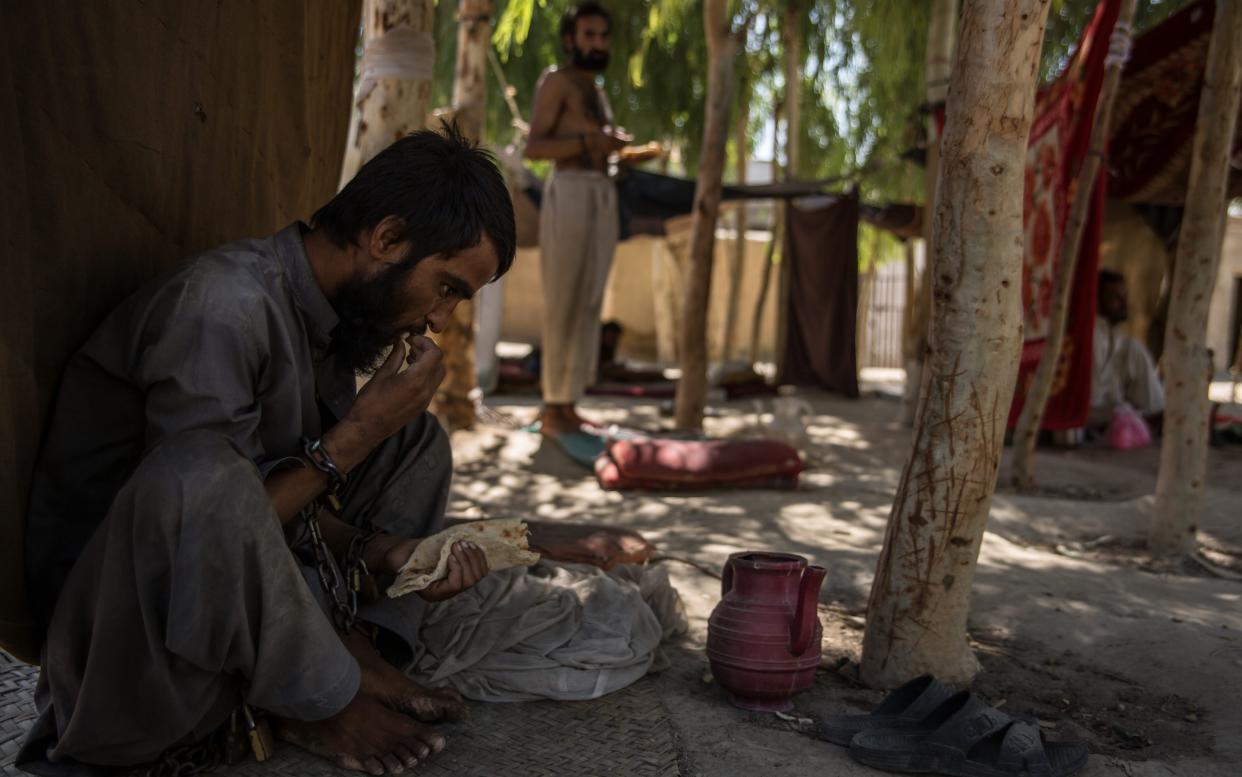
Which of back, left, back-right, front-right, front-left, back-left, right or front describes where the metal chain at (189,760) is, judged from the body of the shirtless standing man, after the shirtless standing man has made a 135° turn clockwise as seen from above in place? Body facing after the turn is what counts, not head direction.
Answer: left

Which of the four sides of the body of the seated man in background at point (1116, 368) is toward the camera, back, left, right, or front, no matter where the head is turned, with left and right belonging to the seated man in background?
front

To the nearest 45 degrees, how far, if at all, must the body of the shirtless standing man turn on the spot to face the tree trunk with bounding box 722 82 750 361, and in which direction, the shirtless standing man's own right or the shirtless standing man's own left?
approximately 135° to the shirtless standing man's own left

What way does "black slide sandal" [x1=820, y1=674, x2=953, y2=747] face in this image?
to the viewer's right

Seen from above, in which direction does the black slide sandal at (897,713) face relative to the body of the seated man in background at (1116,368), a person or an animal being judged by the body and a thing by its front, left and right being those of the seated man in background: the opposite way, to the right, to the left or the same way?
to the left

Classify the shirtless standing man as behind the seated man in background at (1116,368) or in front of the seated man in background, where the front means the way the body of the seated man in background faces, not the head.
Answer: in front

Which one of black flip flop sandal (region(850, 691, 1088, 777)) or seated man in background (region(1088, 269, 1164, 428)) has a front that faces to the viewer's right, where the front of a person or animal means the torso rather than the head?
the black flip flop sandal

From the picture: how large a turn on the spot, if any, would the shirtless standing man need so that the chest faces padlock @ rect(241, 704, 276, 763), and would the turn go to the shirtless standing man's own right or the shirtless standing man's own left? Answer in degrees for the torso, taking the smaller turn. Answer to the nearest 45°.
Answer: approximately 45° to the shirtless standing man's own right

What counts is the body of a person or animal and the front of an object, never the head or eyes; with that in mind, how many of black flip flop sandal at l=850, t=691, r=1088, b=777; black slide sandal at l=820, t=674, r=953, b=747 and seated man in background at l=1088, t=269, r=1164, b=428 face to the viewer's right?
2

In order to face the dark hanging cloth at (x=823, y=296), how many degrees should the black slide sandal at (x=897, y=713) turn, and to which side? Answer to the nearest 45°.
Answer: approximately 90° to its left

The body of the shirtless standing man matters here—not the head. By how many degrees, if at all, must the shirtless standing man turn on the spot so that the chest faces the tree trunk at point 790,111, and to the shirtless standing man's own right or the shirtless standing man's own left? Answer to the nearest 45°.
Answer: approximately 135° to the shirtless standing man's own left

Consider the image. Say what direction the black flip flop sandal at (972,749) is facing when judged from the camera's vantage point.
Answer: facing to the right of the viewer

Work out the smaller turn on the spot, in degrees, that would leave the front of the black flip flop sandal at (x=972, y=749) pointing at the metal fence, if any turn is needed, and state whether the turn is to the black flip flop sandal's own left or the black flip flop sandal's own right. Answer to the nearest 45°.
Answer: approximately 90° to the black flip flop sandal's own left
